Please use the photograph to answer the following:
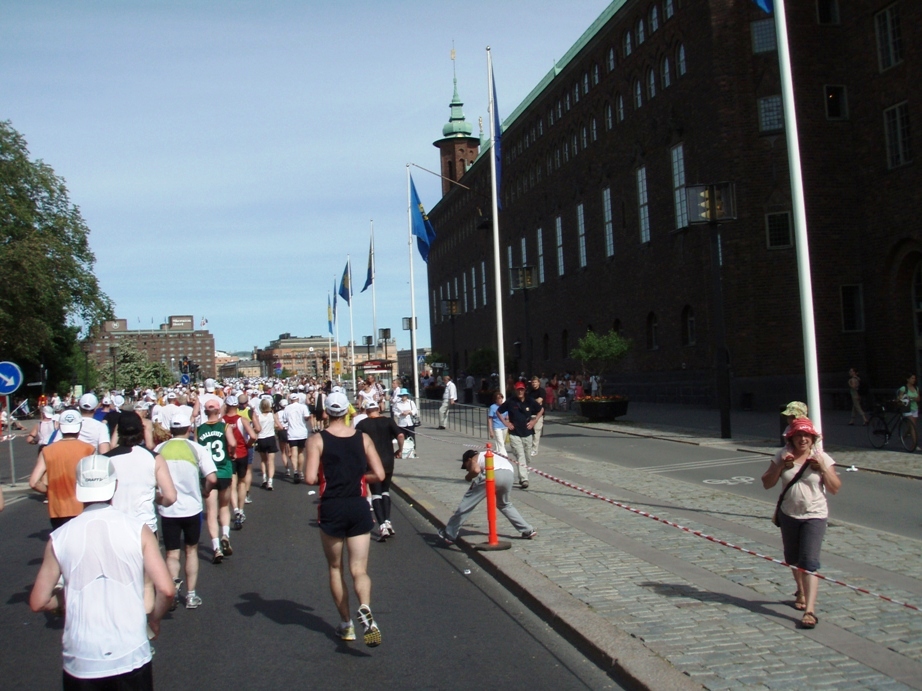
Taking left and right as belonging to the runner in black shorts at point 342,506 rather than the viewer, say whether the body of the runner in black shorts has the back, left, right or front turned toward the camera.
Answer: back

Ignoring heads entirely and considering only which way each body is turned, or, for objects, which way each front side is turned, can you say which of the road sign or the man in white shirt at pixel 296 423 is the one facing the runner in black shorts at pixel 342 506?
the road sign

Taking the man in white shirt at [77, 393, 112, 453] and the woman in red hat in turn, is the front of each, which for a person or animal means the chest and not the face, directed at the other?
no

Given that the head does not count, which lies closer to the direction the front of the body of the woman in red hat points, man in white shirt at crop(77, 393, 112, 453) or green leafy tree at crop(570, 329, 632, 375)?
the man in white shirt

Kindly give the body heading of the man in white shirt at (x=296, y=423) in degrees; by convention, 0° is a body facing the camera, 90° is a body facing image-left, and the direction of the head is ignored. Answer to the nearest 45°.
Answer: approximately 180°

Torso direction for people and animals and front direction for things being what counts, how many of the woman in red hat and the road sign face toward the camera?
2

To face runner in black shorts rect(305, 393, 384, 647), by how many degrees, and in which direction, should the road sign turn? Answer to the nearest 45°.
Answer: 0° — it already faces them

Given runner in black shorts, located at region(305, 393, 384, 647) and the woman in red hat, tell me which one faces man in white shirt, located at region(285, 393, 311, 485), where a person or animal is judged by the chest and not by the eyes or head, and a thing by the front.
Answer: the runner in black shorts

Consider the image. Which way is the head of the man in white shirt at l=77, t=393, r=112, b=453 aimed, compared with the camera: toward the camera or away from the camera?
away from the camera

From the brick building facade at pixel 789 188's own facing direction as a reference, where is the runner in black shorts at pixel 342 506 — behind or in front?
in front

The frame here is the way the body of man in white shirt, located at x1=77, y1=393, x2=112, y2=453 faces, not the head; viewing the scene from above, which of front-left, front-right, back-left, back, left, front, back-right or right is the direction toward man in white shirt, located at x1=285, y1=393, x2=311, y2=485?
front-right

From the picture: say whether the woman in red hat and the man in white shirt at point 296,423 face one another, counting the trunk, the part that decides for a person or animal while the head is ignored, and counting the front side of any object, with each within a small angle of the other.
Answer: no

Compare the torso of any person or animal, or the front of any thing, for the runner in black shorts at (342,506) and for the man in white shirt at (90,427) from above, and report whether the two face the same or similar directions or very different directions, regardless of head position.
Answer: same or similar directions

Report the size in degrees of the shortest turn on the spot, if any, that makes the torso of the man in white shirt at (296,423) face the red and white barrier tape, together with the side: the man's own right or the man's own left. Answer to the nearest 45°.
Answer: approximately 135° to the man's own right

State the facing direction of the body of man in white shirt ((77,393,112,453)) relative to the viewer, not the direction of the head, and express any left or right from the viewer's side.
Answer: facing away from the viewer

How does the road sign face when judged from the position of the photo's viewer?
facing the viewer

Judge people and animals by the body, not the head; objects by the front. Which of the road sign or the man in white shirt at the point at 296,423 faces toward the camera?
the road sign

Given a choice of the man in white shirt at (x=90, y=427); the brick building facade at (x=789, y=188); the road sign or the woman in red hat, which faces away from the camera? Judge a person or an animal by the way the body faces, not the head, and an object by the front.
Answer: the man in white shirt

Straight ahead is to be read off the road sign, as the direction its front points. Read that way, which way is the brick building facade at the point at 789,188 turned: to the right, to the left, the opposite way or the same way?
to the right

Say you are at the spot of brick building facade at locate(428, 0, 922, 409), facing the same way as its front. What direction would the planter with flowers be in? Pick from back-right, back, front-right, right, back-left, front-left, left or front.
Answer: front

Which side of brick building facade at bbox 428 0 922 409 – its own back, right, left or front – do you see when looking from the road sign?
front
